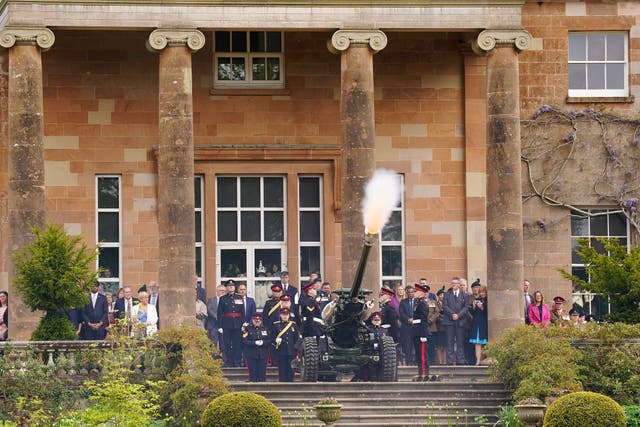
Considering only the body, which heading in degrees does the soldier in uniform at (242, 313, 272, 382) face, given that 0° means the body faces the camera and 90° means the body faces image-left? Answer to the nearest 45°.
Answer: approximately 0°

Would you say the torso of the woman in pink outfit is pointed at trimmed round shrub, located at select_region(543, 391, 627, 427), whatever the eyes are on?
yes

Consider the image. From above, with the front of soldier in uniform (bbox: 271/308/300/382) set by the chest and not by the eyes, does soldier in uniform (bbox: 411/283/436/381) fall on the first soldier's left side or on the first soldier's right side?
on the first soldier's left side

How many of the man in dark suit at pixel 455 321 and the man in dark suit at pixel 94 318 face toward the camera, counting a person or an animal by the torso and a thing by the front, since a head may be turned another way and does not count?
2

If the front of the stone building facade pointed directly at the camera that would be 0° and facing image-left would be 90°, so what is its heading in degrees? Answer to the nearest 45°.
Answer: approximately 0°
